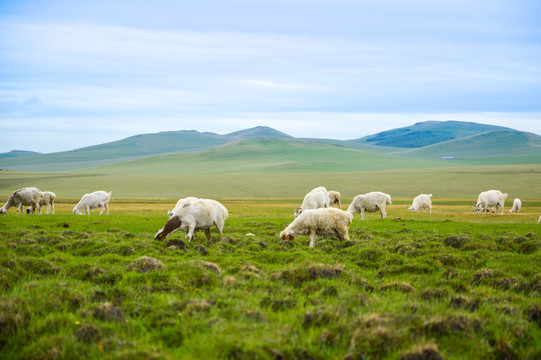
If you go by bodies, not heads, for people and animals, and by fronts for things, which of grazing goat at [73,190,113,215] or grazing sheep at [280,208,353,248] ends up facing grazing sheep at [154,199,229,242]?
grazing sheep at [280,208,353,248]

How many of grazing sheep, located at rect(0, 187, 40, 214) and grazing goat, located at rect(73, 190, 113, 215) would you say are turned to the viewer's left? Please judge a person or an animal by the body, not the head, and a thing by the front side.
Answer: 2

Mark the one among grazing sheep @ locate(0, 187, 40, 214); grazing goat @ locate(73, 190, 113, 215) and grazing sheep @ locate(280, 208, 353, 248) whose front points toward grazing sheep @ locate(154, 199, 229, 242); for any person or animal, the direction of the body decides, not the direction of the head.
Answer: grazing sheep @ locate(280, 208, 353, 248)

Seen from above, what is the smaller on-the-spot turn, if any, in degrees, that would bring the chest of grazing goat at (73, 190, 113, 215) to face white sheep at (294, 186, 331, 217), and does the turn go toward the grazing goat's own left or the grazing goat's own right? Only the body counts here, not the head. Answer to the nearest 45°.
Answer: approximately 135° to the grazing goat's own left

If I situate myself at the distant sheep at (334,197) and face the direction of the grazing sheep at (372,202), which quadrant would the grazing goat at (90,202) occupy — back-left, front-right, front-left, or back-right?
back-right

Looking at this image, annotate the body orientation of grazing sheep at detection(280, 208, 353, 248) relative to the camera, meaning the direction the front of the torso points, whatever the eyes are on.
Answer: to the viewer's left

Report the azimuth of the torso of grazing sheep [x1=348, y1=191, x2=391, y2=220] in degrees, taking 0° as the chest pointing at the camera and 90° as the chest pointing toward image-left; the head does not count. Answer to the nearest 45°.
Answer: approximately 90°

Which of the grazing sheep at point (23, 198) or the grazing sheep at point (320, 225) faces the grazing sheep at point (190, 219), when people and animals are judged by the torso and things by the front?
the grazing sheep at point (320, 225)

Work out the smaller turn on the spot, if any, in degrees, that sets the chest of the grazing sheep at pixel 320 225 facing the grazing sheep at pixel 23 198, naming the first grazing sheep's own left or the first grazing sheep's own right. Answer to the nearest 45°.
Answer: approximately 45° to the first grazing sheep's own right

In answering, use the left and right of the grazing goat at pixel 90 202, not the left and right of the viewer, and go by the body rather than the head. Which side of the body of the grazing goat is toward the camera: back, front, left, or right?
left

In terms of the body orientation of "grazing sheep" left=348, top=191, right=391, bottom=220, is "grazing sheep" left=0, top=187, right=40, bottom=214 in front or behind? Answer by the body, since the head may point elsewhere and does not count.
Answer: in front

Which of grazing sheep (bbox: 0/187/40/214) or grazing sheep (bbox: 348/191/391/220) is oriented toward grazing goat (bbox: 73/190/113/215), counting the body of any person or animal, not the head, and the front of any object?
grazing sheep (bbox: 348/191/391/220)
